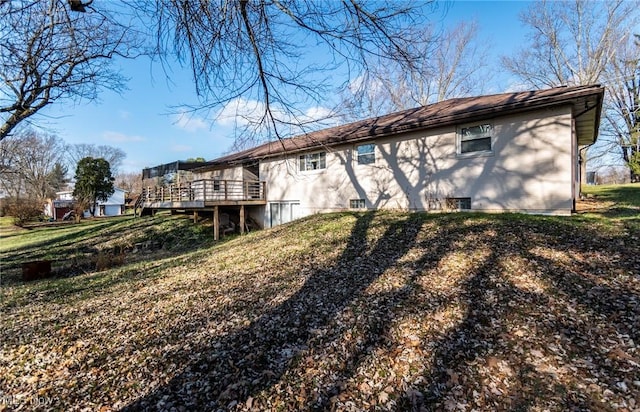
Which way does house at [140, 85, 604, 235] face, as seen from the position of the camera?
facing away from the viewer and to the right of the viewer

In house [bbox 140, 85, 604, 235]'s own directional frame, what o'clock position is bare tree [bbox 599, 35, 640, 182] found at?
The bare tree is roughly at 12 o'clock from the house.

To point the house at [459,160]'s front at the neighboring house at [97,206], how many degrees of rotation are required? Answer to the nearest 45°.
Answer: approximately 90° to its left

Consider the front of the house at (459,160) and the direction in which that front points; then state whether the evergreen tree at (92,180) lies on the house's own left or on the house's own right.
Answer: on the house's own left
